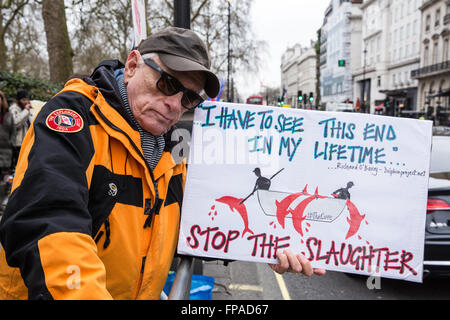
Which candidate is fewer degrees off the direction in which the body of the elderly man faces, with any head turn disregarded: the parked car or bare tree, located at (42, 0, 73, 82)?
the parked car

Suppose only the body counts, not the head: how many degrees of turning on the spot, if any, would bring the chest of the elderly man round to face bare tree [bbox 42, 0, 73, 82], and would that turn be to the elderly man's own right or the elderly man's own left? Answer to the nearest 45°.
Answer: approximately 135° to the elderly man's own left

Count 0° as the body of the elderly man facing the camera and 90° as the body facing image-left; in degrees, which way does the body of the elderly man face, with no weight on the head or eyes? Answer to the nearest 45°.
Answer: approximately 315°

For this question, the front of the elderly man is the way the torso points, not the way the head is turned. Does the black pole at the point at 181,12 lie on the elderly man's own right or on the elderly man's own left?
on the elderly man's own left

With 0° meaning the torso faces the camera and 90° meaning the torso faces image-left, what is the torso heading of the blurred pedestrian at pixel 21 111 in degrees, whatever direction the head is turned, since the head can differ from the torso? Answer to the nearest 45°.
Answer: approximately 315°

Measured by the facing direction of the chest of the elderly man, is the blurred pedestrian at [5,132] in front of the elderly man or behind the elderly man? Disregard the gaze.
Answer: behind
